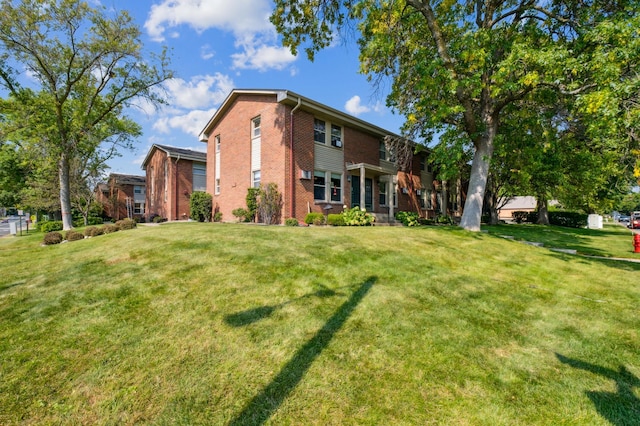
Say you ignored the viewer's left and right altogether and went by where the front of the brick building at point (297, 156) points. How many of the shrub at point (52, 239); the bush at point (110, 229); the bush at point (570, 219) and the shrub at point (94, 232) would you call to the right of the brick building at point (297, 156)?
3

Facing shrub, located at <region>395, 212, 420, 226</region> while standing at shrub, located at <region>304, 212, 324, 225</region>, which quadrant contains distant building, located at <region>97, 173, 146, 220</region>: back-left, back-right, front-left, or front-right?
back-left

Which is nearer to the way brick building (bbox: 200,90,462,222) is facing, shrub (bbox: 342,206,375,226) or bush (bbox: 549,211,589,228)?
the shrub

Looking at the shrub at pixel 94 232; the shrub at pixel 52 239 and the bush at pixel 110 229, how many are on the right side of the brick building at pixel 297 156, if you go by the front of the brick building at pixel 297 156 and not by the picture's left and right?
3

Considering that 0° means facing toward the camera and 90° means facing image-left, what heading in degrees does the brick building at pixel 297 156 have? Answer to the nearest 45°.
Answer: approximately 315°

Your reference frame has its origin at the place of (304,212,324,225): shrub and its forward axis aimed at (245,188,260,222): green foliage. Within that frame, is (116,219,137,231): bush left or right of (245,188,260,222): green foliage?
left

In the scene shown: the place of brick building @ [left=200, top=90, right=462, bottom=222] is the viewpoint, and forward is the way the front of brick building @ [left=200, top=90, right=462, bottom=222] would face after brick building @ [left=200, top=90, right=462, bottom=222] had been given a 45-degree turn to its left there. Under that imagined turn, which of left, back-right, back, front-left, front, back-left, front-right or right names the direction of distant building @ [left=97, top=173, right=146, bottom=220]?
back-left

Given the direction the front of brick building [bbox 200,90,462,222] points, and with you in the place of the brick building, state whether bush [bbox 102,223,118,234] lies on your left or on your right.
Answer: on your right

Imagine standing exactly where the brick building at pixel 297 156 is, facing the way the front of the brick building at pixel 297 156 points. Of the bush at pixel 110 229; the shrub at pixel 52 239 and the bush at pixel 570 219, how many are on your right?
2

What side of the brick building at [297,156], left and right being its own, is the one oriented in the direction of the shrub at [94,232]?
right

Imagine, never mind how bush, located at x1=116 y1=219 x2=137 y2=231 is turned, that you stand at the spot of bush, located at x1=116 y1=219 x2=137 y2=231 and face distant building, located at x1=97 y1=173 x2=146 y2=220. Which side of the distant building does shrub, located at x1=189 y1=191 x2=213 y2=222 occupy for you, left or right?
right
